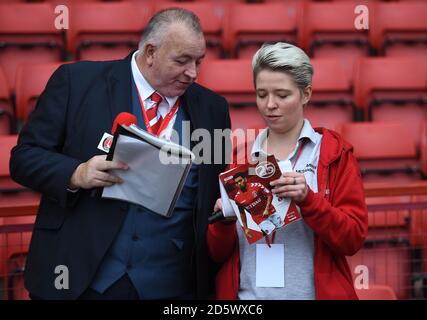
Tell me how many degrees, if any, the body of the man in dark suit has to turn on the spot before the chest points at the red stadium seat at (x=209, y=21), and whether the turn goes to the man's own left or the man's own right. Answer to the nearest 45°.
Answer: approximately 135° to the man's own left

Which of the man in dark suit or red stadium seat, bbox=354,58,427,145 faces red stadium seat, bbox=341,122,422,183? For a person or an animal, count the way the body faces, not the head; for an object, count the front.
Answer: red stadium seat, bbox=354,58,427,145

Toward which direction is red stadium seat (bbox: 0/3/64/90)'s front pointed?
toward the camera

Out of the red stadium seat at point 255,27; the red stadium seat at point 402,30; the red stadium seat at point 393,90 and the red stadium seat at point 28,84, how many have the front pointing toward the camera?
4

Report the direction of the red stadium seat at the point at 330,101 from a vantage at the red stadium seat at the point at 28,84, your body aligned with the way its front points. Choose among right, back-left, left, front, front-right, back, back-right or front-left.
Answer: left

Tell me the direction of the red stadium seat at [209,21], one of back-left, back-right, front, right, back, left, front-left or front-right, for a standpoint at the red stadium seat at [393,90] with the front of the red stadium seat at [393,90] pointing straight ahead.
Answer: right

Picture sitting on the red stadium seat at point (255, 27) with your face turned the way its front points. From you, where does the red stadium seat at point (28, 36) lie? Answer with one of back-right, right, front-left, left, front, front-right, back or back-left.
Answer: right

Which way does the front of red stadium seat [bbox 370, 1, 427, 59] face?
toward the camera

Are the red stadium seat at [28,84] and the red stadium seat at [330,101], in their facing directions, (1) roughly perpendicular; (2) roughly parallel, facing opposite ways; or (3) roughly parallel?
roughly parallel

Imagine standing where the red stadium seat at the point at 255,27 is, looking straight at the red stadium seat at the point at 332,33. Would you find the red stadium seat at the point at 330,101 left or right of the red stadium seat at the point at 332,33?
right

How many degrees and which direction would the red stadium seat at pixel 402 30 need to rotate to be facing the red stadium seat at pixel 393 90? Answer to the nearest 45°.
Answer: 0° — it already faces it

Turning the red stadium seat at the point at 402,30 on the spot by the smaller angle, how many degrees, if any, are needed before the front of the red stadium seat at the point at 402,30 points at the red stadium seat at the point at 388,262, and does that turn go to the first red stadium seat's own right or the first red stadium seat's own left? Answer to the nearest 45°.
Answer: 0° — it already faces it

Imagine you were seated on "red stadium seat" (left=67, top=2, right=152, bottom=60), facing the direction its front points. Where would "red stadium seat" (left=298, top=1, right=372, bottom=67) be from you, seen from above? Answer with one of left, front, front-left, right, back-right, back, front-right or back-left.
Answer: left

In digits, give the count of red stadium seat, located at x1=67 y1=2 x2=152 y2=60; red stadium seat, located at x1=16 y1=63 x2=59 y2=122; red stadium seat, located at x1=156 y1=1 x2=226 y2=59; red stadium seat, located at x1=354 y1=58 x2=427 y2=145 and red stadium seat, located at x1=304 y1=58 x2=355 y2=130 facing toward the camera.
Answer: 5

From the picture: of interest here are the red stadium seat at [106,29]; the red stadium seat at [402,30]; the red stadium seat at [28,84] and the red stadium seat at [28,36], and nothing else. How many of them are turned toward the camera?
4

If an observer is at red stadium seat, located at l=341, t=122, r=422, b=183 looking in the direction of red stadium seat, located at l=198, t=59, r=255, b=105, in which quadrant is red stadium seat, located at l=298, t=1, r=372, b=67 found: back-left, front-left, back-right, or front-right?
front-right

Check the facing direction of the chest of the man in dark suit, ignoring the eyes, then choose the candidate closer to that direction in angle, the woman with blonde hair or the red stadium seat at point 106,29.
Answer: the woman with blonde hair

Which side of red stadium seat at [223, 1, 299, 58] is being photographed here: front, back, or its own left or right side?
front

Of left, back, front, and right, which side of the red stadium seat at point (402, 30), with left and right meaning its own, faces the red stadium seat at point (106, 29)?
right

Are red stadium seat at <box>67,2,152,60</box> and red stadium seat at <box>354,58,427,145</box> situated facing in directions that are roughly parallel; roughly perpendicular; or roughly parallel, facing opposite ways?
roughly parallel
